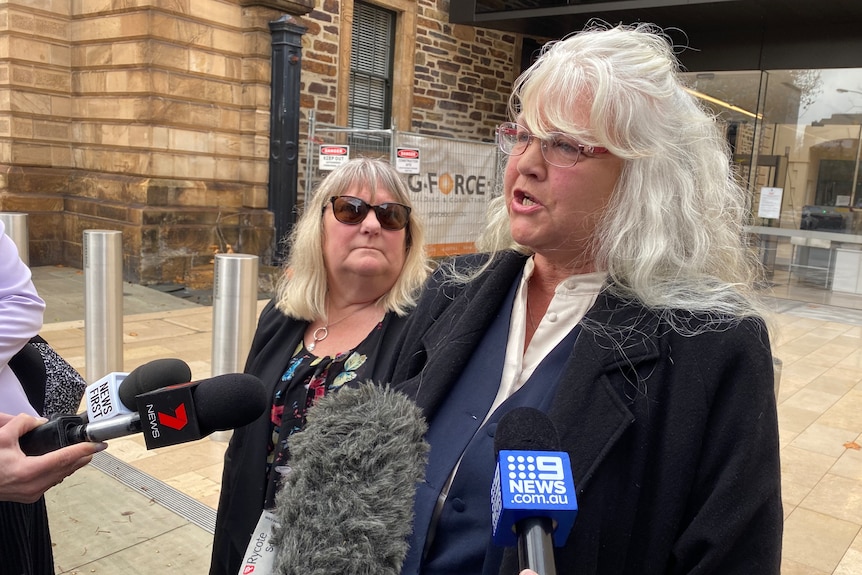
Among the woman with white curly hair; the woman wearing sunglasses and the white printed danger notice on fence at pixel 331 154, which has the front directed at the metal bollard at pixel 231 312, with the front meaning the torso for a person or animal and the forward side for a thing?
the white printed danger notice on fence

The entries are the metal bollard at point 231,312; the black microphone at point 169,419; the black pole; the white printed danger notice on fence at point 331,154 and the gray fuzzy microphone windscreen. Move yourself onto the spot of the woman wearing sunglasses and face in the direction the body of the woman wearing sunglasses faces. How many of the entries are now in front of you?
2

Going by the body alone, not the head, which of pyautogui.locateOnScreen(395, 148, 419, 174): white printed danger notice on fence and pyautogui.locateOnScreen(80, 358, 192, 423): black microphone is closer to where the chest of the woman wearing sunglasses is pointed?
the black microphone

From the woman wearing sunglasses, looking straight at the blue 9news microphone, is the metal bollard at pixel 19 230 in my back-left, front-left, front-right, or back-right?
back-right

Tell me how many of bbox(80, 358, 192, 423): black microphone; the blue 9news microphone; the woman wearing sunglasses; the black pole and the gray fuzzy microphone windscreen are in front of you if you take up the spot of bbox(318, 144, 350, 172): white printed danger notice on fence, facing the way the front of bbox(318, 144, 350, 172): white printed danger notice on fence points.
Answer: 4

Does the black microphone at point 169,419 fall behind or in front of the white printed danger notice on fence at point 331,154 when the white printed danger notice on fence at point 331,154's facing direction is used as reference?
in front

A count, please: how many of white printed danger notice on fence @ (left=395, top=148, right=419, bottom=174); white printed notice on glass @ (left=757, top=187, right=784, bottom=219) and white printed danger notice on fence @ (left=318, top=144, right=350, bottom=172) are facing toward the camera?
3

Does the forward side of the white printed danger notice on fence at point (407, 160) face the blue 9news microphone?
yes

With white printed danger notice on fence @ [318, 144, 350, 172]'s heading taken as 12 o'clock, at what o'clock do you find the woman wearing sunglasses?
The woman wearing sunglasses is roughly at 12 o'clock from the white printed danger notice on fence.

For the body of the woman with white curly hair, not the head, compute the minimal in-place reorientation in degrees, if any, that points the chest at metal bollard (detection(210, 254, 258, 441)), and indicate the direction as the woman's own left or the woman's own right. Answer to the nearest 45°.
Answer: approximately 90° to the woman's own right

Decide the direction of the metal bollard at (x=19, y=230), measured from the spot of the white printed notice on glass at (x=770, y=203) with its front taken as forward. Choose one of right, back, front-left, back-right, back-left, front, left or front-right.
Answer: front-right
